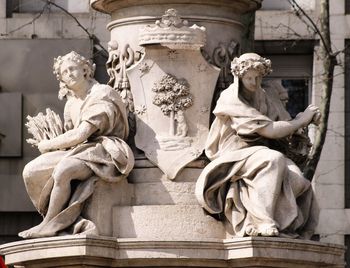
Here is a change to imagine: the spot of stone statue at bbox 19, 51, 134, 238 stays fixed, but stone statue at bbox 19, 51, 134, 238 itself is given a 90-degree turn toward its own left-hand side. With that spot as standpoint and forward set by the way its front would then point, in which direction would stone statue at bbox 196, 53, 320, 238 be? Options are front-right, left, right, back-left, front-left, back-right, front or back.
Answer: front-left

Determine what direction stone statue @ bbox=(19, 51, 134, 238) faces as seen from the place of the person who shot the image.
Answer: facing the viewer and to the left of the viewer

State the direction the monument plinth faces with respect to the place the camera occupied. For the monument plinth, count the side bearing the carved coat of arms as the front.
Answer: facing the viewer

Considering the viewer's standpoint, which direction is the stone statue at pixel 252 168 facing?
facing the viewer and to the right of the viewer
